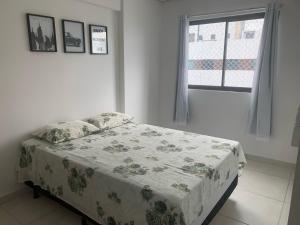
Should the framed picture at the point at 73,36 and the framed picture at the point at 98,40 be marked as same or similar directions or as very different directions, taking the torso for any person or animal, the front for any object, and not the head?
same or similar directions

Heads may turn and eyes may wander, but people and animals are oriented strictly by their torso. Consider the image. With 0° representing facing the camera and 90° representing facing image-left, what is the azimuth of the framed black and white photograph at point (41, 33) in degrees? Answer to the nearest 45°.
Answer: approximately 315°

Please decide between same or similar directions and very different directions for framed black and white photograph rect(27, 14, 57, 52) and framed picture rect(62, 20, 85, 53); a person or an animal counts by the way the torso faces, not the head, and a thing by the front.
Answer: same or similar directions

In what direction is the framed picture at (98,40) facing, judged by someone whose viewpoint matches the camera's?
facing the viewer and to the right of the viewer

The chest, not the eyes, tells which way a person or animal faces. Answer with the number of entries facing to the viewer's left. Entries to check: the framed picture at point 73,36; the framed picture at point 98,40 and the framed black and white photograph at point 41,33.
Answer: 0

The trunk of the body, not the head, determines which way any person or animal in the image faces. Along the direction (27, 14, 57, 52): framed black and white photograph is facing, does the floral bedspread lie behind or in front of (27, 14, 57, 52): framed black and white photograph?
in front

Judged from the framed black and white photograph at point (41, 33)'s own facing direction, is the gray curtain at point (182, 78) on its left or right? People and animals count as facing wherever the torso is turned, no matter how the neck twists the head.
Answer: on its left

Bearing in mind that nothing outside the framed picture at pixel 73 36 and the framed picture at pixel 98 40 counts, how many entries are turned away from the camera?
0

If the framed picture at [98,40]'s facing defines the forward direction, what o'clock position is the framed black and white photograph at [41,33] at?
The framed black and white photograph is roughly at 3 o'clock from the framed picture.

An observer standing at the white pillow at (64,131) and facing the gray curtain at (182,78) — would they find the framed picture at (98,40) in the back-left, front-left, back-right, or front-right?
front-left

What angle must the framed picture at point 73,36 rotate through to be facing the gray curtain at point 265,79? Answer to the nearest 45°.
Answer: approximately 45° to its left

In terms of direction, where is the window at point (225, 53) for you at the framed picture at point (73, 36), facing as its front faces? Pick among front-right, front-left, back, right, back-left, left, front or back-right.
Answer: front-left

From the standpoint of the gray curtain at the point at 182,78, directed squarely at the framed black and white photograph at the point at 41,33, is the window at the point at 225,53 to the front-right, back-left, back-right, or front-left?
back-left

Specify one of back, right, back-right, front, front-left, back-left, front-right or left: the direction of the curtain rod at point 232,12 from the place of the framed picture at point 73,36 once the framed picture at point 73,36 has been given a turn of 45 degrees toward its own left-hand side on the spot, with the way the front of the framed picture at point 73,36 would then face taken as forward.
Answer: front

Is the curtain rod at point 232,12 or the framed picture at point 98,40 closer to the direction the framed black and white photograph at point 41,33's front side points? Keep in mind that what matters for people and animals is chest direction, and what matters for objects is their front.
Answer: the curtain rod
